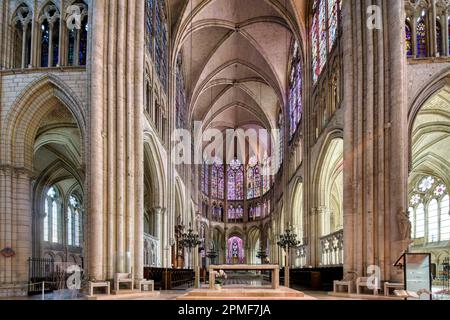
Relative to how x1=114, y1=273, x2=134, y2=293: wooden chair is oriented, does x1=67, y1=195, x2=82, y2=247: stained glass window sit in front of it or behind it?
behind

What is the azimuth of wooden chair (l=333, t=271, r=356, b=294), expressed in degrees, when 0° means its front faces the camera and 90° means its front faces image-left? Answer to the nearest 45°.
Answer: approximately 90°

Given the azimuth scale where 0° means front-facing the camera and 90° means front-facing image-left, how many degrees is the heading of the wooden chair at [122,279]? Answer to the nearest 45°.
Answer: approximately 315°

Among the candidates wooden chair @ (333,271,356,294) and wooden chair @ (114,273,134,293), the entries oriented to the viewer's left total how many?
1

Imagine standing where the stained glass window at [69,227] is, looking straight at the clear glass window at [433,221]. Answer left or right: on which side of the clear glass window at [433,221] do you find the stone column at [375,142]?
right

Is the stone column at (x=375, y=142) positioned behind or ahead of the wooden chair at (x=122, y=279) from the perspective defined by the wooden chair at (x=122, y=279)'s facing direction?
ahead

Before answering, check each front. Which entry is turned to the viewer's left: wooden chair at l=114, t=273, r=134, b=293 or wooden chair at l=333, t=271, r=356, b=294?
wooden chair at l=333, t=271, r=356, b=294

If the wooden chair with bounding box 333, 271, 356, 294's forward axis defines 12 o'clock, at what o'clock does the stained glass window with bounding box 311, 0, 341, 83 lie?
The stained glass window is roughly at 3 o'clock from the wooden chair.

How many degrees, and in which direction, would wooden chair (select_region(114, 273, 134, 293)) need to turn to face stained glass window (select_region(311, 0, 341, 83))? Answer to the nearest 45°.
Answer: approximately 90° to its left
